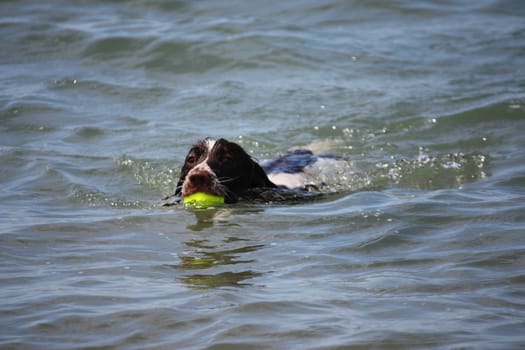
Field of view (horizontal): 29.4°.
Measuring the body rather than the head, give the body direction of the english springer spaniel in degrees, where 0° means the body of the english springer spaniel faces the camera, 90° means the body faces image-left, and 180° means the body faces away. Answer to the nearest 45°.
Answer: approximately 45°
